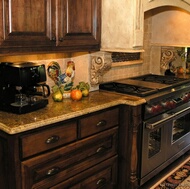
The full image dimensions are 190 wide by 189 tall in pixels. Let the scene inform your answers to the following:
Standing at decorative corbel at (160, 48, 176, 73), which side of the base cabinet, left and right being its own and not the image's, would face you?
left

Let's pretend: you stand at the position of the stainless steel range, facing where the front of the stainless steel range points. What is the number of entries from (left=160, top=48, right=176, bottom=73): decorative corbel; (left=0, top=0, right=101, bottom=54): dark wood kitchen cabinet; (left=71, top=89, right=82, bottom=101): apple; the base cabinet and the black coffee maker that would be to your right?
4

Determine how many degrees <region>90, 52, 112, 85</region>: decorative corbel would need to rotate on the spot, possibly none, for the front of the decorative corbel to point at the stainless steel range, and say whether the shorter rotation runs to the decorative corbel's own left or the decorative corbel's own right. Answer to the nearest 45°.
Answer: approximately 45° to the decorative corbel's own left

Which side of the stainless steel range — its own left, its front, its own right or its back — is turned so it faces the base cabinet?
right

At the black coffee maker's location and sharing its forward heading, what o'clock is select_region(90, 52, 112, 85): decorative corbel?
The decorative corbel is roughly at 9 o'clock from the black coffee maker.

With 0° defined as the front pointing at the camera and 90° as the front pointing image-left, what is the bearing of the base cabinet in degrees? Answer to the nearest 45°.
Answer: approximately 315°
